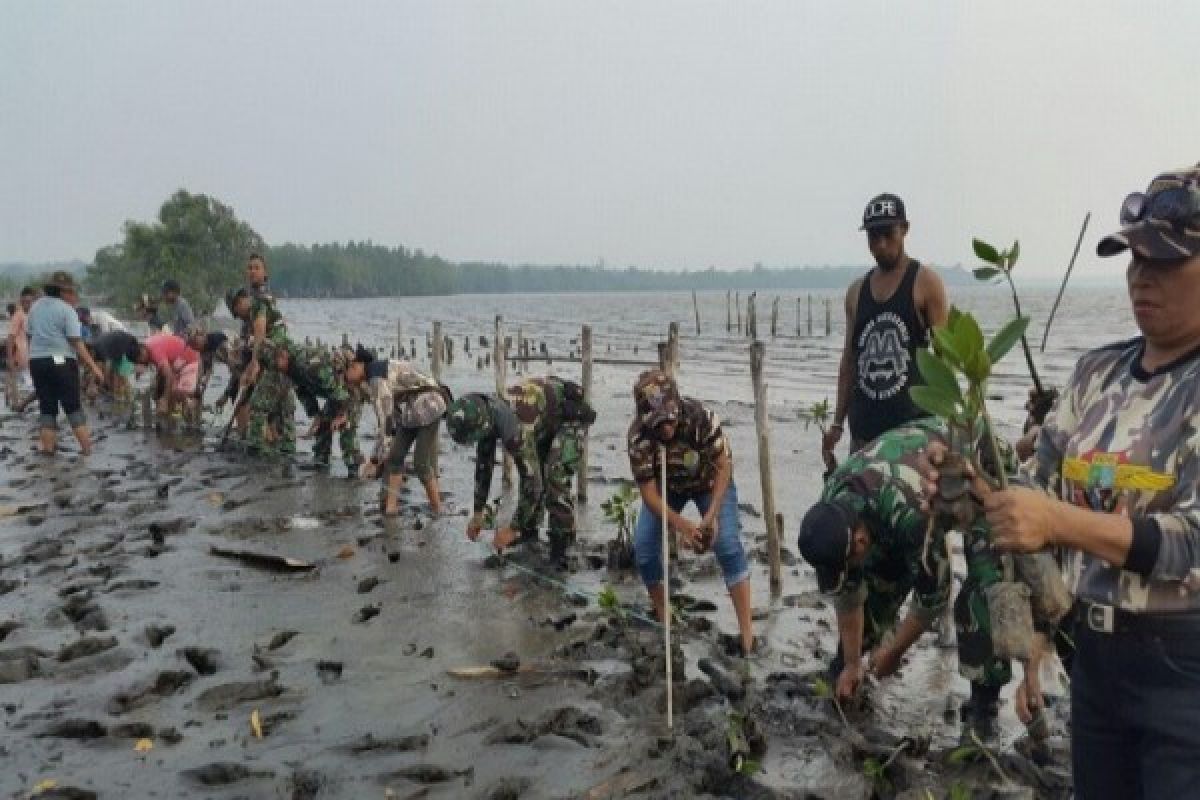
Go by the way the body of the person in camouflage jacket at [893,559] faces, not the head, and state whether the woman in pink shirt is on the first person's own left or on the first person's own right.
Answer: on the first person's own right

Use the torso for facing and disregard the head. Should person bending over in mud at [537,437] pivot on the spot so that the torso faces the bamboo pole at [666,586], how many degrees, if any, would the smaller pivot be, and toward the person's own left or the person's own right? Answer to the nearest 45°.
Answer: approximately 90° to the person's own left

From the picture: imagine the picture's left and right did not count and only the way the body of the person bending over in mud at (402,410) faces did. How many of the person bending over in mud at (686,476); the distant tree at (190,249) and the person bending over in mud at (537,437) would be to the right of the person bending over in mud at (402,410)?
1

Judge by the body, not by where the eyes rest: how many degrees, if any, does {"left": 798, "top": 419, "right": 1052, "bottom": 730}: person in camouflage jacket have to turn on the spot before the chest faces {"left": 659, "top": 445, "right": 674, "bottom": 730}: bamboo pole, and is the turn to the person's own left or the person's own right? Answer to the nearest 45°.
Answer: approximately 45° to the person's own right

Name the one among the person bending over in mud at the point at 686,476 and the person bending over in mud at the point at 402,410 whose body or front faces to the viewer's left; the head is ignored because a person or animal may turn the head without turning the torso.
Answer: the person bending over in mud at the point at 402,410

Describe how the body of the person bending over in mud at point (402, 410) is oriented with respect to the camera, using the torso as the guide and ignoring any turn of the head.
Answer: to the viewer's left

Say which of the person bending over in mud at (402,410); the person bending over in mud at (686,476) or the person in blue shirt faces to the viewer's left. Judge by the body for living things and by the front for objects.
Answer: the person bending over in mud at (402,410)

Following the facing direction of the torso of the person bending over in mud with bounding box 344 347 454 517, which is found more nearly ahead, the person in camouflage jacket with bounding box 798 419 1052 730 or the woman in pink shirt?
the woman in pink shirt

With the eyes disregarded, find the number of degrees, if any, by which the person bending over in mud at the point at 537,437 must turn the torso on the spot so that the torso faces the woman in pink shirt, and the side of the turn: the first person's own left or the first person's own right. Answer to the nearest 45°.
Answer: approximately 45° to the first person's own right

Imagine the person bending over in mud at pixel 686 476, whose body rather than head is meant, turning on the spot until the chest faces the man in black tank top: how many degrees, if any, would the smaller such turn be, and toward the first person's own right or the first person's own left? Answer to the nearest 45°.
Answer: approximately 90° to the first person's own left
